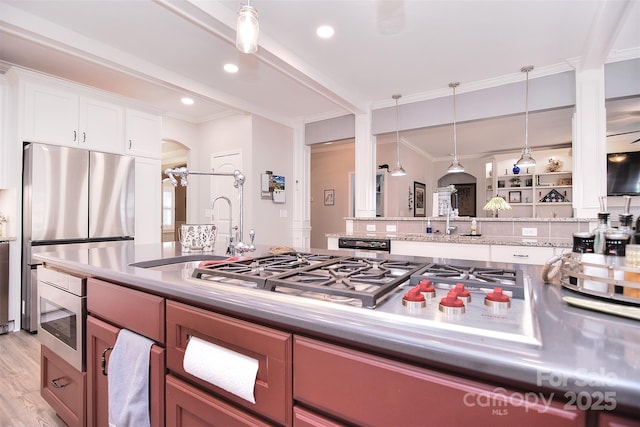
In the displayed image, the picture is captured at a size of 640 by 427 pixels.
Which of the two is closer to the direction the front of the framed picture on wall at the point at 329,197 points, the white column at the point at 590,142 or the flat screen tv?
the white column

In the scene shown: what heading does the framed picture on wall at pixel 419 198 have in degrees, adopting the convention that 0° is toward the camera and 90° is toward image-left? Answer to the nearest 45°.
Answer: approximately 315°

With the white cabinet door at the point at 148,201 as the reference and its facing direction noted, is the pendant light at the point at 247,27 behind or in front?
in front

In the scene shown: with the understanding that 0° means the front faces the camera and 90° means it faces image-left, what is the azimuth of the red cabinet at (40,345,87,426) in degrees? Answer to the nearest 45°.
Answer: approximately 45°

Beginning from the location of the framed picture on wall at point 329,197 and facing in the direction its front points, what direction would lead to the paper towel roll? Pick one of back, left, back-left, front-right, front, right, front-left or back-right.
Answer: front

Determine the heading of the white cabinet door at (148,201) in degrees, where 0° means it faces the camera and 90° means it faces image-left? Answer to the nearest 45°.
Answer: approximately 315°

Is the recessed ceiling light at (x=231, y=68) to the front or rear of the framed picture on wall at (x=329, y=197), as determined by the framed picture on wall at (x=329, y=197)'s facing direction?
to the front

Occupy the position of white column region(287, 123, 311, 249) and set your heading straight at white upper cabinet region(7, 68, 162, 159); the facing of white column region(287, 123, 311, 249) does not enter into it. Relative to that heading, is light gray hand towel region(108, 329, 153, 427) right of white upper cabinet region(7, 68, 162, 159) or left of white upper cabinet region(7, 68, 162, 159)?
left

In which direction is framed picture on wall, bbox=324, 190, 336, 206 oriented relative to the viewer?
toward the camera

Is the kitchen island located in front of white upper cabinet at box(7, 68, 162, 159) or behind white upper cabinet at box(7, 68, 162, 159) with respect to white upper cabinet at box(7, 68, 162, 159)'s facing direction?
in front
